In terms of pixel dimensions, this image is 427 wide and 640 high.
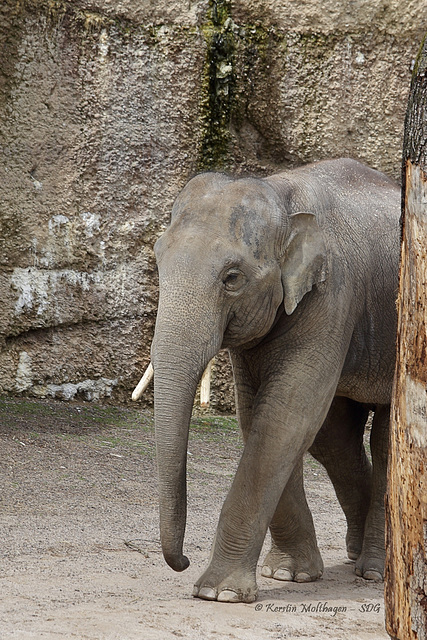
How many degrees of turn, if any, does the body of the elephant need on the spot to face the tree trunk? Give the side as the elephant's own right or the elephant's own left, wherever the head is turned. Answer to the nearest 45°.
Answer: approximately 45° to the elephant's own left
